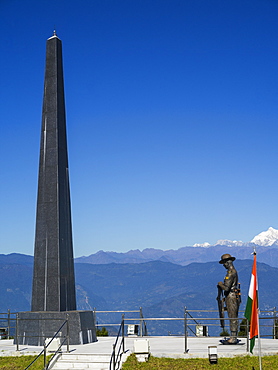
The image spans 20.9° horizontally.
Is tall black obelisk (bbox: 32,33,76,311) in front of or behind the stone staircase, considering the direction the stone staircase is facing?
behind

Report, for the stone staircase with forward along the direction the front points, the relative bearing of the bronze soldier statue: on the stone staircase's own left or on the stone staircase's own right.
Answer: on the stone staircase's own left
